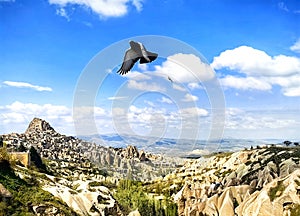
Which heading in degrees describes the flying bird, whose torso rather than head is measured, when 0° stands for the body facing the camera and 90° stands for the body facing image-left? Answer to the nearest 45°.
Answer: approximately 90°
